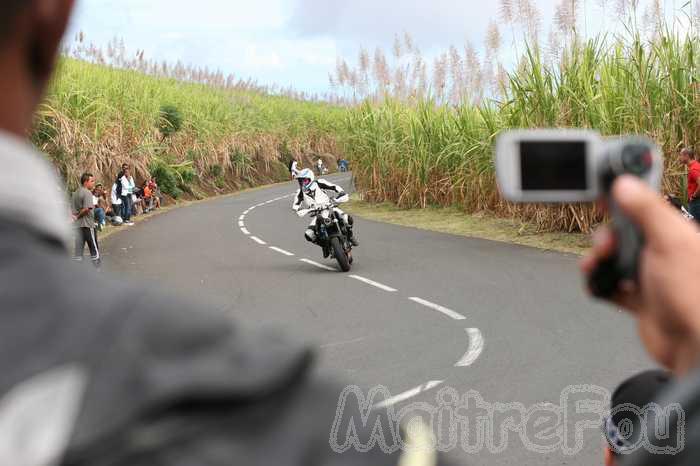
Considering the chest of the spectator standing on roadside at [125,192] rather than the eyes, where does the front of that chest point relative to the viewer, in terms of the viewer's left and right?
facing to the right of the viewer

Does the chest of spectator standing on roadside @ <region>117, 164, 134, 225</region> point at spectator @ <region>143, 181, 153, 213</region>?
no

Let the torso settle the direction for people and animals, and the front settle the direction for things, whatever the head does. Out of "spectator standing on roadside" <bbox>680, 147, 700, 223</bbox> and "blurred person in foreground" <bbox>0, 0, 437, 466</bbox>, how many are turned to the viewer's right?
0

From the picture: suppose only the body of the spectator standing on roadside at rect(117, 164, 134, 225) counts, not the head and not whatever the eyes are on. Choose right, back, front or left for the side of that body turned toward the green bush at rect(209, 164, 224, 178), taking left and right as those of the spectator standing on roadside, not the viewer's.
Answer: left

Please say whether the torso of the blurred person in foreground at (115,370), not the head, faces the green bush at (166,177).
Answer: yes

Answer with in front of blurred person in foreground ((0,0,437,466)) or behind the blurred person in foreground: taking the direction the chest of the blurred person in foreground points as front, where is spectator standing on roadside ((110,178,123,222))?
in front

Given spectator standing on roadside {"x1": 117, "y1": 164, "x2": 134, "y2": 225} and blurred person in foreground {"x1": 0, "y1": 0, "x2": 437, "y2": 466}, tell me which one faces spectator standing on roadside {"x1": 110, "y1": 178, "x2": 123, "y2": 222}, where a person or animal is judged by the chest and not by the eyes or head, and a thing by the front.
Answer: the blurred person in foreground

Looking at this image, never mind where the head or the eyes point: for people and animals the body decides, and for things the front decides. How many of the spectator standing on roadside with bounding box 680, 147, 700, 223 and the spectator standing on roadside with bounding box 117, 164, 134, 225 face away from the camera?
0

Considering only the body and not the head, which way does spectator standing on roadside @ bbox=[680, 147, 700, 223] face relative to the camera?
to the viewer's left

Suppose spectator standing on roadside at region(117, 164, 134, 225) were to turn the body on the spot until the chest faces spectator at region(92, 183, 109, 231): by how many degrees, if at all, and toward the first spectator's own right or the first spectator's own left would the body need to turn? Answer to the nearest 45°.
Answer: approximately 90° to the first spectator's own right

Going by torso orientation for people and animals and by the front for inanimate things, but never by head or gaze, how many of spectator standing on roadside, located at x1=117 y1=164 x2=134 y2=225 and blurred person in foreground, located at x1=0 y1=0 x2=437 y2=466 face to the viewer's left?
0

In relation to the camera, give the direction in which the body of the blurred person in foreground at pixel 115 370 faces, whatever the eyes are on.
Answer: away from the camera

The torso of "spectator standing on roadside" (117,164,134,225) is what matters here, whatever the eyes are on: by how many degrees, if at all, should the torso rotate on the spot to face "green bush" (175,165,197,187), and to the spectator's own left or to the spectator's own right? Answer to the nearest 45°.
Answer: approximately 90° to the spectator's own left
